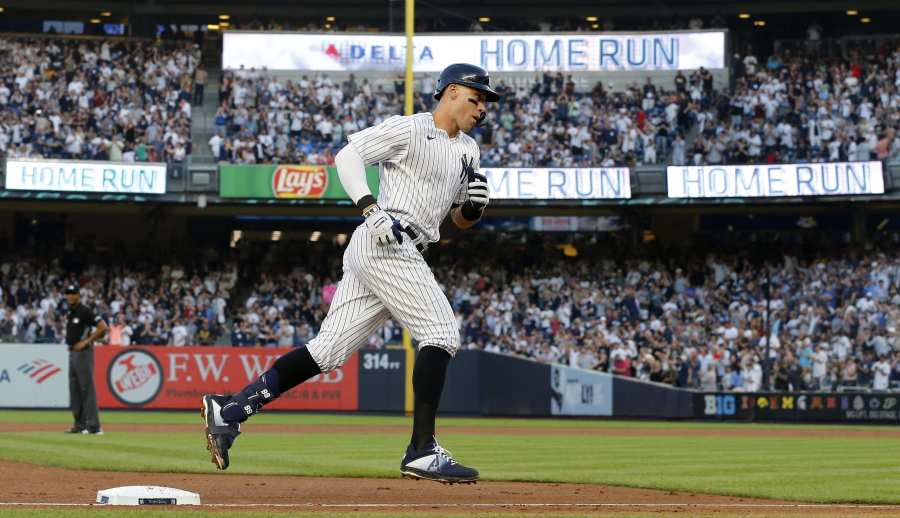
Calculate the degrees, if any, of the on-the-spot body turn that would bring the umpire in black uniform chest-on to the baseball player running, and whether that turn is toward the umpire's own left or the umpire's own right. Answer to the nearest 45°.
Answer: approximately 45° to the umpire's own left

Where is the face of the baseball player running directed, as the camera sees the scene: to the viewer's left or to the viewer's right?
to the viewer's right

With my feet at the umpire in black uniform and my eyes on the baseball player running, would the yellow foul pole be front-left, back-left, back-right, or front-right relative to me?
back-left

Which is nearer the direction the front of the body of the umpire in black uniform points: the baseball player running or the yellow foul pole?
the baseball player running

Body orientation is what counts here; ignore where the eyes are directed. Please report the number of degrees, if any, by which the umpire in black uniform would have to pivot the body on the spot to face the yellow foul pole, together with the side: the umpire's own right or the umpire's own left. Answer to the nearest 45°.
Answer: approximately 180°
